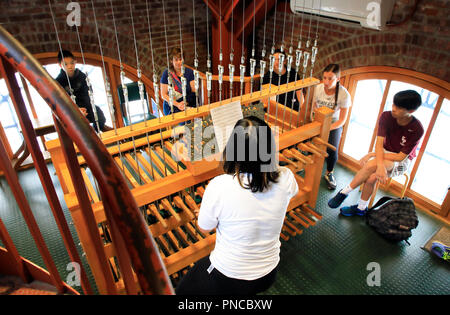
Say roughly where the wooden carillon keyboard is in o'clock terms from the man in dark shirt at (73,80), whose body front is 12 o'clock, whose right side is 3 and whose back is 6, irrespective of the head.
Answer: The wooden carillon keyboard is roughly at 1 o'clock from the man in dark shirt.

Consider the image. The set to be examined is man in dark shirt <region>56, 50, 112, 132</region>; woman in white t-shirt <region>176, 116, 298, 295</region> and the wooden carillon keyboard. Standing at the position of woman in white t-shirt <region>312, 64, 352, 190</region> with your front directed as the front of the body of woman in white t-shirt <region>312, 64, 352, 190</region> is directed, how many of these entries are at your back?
0

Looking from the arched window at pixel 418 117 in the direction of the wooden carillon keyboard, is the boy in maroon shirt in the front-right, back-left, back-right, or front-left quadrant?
front-left

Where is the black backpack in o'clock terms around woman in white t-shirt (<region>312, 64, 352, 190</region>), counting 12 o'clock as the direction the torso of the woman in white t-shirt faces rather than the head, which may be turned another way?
The black backpack is roughly at 9 o'clock from the woman in white t-shirt.

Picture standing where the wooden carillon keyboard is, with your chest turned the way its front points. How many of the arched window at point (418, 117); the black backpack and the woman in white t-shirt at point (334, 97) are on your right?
0

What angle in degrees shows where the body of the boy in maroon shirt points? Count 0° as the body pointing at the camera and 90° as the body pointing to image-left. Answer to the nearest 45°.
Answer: approximately 45°

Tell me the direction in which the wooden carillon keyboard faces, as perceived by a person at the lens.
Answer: facing the viewer and to the right of the viewer

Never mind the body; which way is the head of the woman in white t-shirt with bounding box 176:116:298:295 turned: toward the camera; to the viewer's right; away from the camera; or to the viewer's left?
away from the camera

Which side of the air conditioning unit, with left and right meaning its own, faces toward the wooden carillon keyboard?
front

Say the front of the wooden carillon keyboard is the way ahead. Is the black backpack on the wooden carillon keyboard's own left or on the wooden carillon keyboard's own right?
on the wooden carillon keyboard's own left

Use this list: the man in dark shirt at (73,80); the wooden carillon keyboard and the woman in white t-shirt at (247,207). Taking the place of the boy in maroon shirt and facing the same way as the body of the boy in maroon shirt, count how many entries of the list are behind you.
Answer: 0

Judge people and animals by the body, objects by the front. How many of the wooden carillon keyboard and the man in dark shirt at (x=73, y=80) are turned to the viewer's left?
0

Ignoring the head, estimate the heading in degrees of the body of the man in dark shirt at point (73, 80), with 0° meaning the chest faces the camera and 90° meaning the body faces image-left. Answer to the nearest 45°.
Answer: approximately 315°

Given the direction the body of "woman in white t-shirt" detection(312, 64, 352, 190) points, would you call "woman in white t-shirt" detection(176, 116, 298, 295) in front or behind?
in front

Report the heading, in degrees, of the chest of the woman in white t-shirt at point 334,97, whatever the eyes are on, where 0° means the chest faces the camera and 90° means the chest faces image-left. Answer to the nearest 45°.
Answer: approximately 45°

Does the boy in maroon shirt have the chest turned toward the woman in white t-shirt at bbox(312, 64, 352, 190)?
no

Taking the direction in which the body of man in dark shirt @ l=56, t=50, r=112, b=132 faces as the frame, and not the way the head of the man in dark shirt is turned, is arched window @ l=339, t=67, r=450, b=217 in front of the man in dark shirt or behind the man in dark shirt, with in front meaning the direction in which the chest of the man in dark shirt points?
in front
